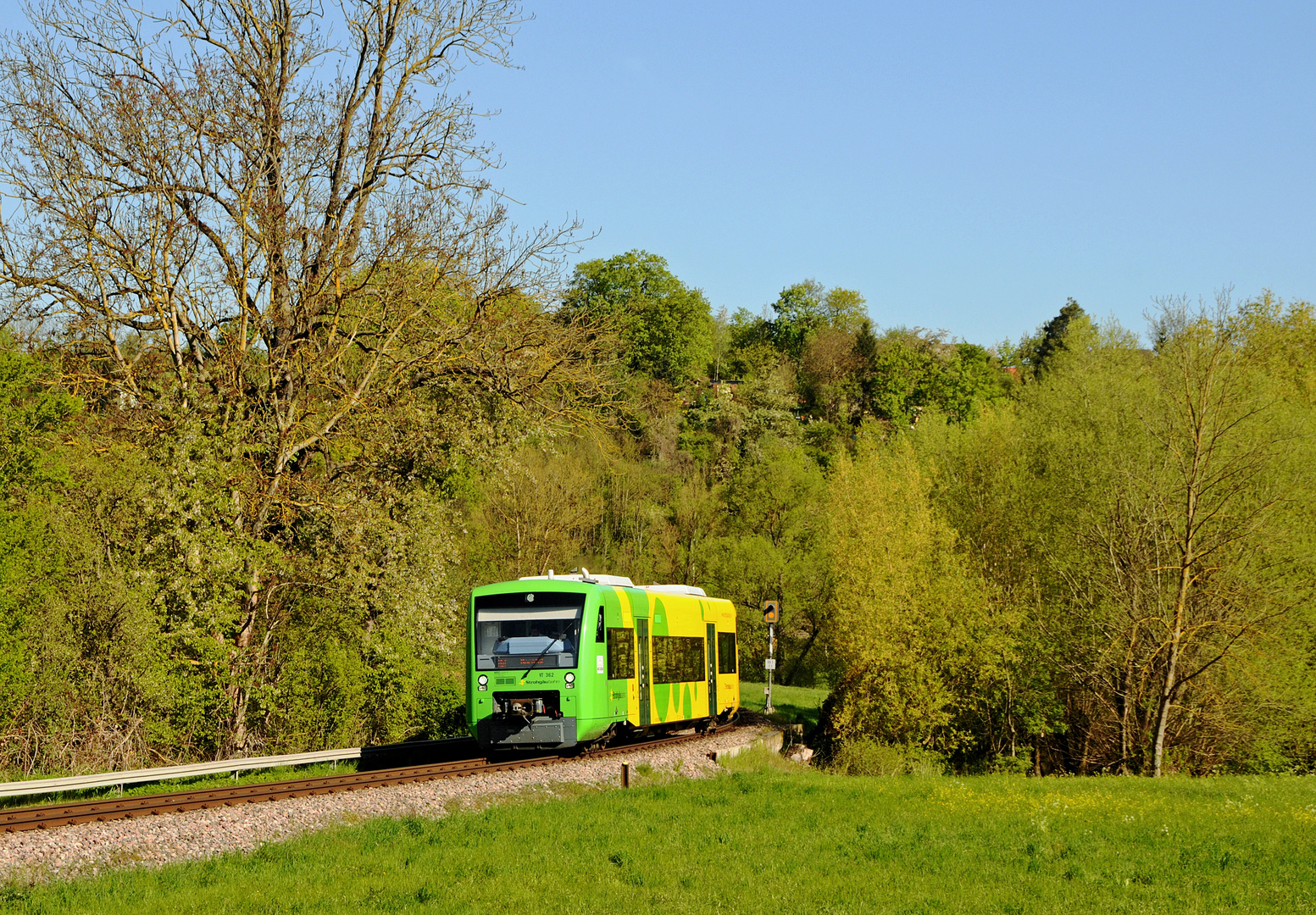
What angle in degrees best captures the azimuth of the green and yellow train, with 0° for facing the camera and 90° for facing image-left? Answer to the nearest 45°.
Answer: approximately 45°

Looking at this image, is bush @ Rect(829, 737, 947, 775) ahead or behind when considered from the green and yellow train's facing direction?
behind

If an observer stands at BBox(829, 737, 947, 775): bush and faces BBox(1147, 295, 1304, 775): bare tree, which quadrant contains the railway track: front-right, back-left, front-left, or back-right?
back-right

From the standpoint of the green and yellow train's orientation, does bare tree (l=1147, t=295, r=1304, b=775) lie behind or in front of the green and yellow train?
behind

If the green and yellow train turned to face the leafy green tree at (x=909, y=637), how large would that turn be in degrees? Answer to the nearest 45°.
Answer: approximately 180°
